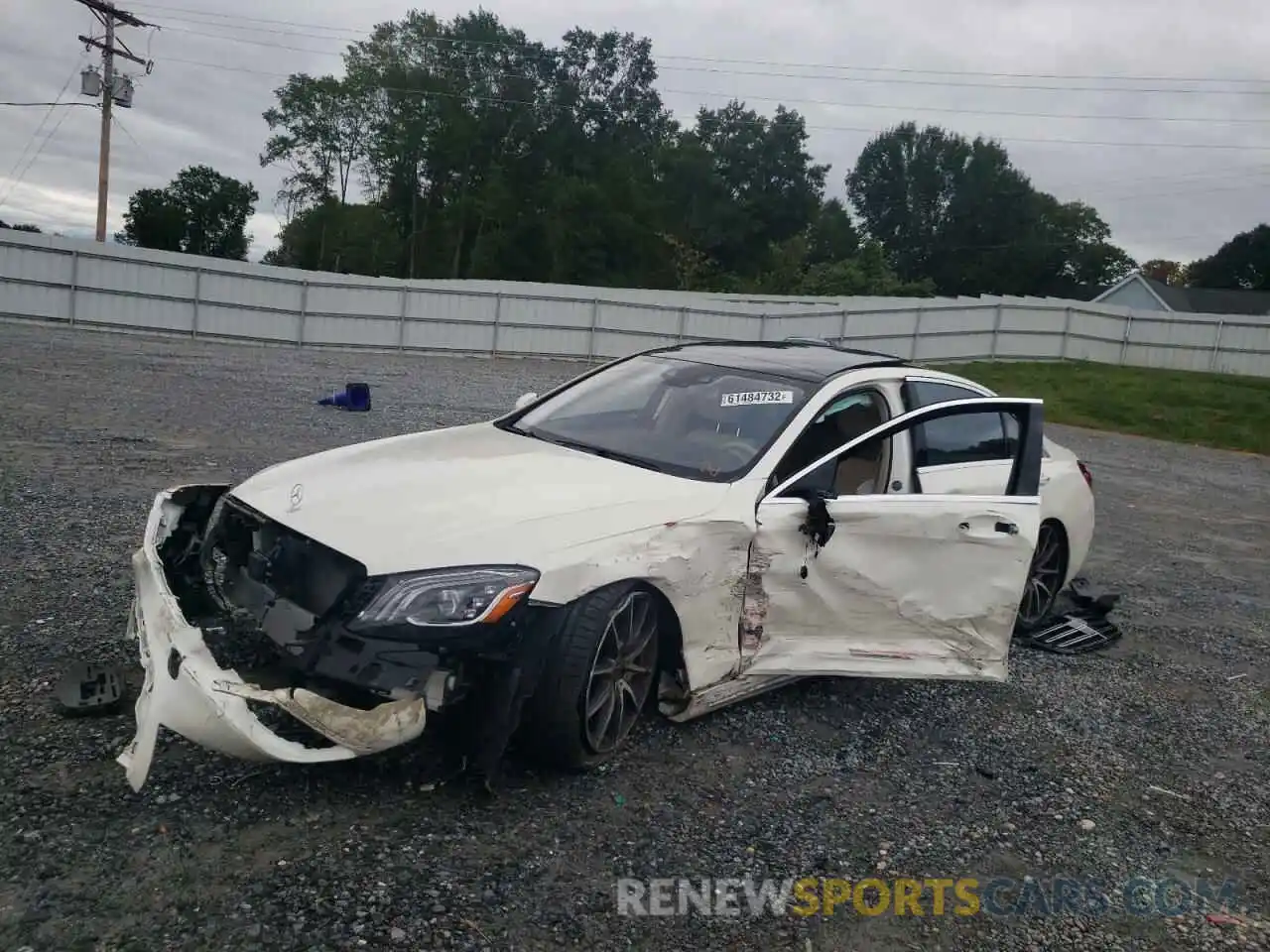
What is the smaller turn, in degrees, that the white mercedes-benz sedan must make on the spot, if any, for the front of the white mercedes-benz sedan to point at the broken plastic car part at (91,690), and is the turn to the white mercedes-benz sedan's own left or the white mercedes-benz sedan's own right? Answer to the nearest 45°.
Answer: approximately 45° to the white mercedes-benz sedan's own right

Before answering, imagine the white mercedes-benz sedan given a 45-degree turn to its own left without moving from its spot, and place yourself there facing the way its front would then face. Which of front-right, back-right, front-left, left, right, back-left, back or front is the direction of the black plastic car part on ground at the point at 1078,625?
back-left

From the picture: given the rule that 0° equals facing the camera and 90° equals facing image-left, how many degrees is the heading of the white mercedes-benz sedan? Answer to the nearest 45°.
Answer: approximately 45°

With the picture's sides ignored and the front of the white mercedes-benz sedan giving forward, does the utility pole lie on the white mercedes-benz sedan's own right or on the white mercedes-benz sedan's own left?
on the white mercedes-benz sedan's own right

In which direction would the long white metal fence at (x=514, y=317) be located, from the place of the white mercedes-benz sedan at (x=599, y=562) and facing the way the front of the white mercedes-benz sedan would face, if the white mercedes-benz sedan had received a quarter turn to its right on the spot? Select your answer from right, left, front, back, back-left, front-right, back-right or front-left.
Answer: front-right

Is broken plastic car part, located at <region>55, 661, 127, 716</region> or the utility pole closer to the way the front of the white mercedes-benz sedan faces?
the broken plastic car part
